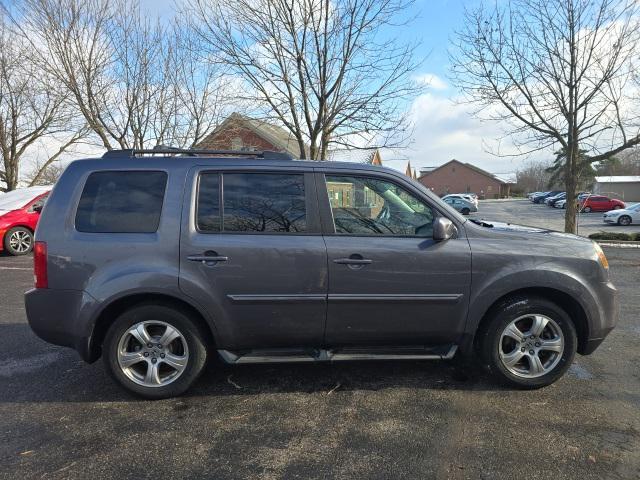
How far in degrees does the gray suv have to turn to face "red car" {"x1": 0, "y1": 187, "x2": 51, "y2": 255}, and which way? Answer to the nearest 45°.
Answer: approximately 135° to its left

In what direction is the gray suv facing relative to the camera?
to the viewer's right

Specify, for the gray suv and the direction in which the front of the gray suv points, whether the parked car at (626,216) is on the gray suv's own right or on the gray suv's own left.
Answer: on the gray suv's own left

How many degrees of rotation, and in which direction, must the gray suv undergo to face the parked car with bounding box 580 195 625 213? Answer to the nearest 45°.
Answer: approximately 45° to its left
